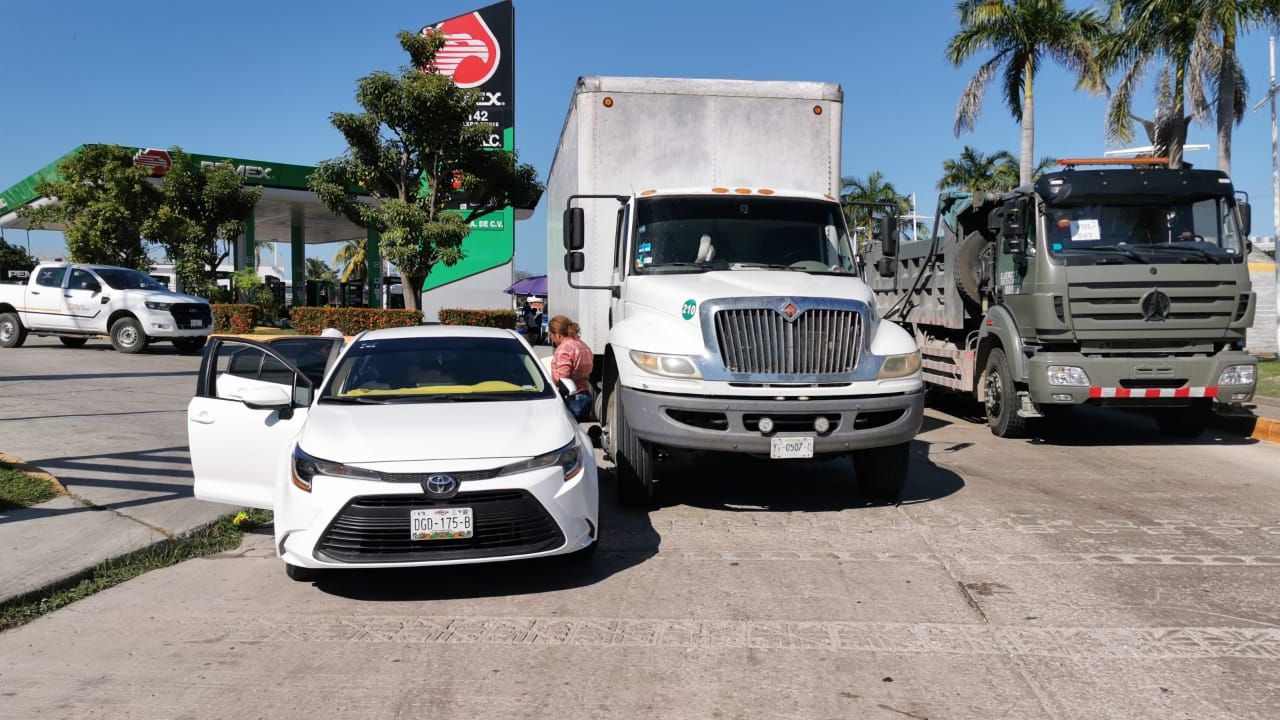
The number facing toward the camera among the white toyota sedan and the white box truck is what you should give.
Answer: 2

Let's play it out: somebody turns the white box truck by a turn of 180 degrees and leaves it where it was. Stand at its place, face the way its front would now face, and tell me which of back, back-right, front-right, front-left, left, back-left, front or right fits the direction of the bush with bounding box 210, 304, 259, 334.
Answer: front-left

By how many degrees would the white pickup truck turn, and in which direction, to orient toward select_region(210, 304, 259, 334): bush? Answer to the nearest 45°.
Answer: approximately 90° to its left

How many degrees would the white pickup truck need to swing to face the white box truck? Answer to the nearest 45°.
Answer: approximately 45° to its right

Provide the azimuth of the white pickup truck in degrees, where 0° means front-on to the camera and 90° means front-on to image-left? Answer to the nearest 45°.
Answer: approximately 315°

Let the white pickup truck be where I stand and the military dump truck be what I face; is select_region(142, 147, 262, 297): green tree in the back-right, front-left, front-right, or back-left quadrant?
back-left

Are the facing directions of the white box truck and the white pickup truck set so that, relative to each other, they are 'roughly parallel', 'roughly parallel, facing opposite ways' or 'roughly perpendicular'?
roughly perpendicular

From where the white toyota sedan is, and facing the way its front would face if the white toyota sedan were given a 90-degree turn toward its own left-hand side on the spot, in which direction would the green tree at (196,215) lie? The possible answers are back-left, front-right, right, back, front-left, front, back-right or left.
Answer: left

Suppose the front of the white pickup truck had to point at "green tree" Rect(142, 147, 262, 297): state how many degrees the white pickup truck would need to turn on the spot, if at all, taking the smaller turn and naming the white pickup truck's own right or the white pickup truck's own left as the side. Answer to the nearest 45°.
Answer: approximately 135° to the white pickup truck's own left

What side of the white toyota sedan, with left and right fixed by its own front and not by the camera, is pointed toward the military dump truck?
left

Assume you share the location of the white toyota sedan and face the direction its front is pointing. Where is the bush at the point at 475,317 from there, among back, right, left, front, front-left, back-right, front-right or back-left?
back

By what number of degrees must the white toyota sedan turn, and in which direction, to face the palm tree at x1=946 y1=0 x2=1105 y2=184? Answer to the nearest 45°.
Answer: approximately 135° to its left

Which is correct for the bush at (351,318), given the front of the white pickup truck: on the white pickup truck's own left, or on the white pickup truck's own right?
on the white pickup truck's own left

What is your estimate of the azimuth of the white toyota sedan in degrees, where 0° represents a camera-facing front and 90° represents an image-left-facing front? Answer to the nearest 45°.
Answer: approximately 0°
